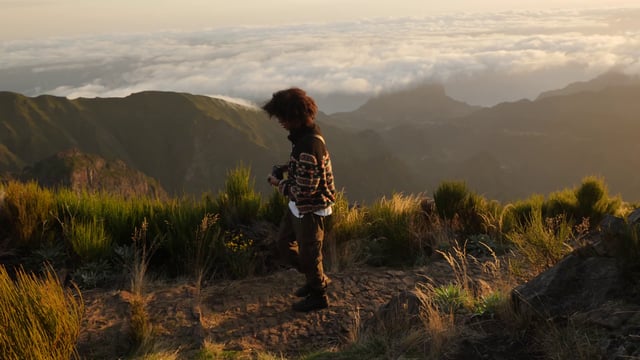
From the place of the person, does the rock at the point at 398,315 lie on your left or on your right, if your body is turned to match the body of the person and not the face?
on your left

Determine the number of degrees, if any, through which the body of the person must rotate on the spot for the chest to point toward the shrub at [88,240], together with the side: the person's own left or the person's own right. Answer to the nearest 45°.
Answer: approximately 45° to the person's own right

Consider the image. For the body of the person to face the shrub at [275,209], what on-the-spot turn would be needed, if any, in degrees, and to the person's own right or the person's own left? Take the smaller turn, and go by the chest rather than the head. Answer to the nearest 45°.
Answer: approximately 90° to the person's own right

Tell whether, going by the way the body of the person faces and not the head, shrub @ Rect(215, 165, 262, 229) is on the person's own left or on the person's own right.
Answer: on the person's own right

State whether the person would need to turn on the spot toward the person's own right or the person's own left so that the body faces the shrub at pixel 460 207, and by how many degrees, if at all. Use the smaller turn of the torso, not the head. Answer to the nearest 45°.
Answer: approximately 135° to the person's own right

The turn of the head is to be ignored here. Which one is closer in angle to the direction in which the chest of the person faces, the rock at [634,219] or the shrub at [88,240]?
the shrub

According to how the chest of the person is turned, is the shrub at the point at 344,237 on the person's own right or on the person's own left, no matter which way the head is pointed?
on the person's own right

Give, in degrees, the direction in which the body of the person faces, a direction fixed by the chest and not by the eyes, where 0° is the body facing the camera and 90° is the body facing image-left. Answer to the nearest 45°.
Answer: approximately 90°

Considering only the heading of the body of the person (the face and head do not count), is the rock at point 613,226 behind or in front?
behind

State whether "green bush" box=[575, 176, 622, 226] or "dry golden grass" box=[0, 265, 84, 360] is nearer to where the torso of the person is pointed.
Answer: the dry golden grass

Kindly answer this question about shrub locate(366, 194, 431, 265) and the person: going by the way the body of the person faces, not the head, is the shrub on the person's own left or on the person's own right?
on the person's own right
